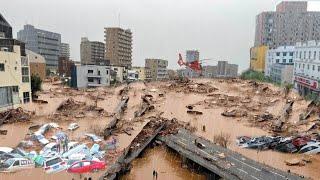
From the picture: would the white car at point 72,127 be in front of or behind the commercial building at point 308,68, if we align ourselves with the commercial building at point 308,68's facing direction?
in front

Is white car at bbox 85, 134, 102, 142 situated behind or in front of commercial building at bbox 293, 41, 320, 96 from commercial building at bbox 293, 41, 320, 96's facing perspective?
in front

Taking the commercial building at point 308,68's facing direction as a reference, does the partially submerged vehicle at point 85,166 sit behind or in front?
in front

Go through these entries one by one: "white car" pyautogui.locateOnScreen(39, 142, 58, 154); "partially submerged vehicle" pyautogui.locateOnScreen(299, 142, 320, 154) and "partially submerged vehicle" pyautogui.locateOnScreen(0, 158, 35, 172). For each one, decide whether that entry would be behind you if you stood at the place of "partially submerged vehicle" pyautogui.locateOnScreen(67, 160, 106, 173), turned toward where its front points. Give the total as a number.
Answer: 1

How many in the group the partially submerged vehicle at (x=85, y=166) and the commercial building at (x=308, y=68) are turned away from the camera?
0

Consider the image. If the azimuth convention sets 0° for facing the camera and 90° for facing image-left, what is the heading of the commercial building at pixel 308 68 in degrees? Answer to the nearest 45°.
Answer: approximately 45°

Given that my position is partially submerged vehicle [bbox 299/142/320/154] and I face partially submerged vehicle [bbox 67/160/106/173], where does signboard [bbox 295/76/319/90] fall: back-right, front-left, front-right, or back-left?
back-right

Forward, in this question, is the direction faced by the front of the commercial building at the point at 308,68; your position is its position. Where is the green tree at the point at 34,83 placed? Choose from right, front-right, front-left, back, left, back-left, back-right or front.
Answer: front
